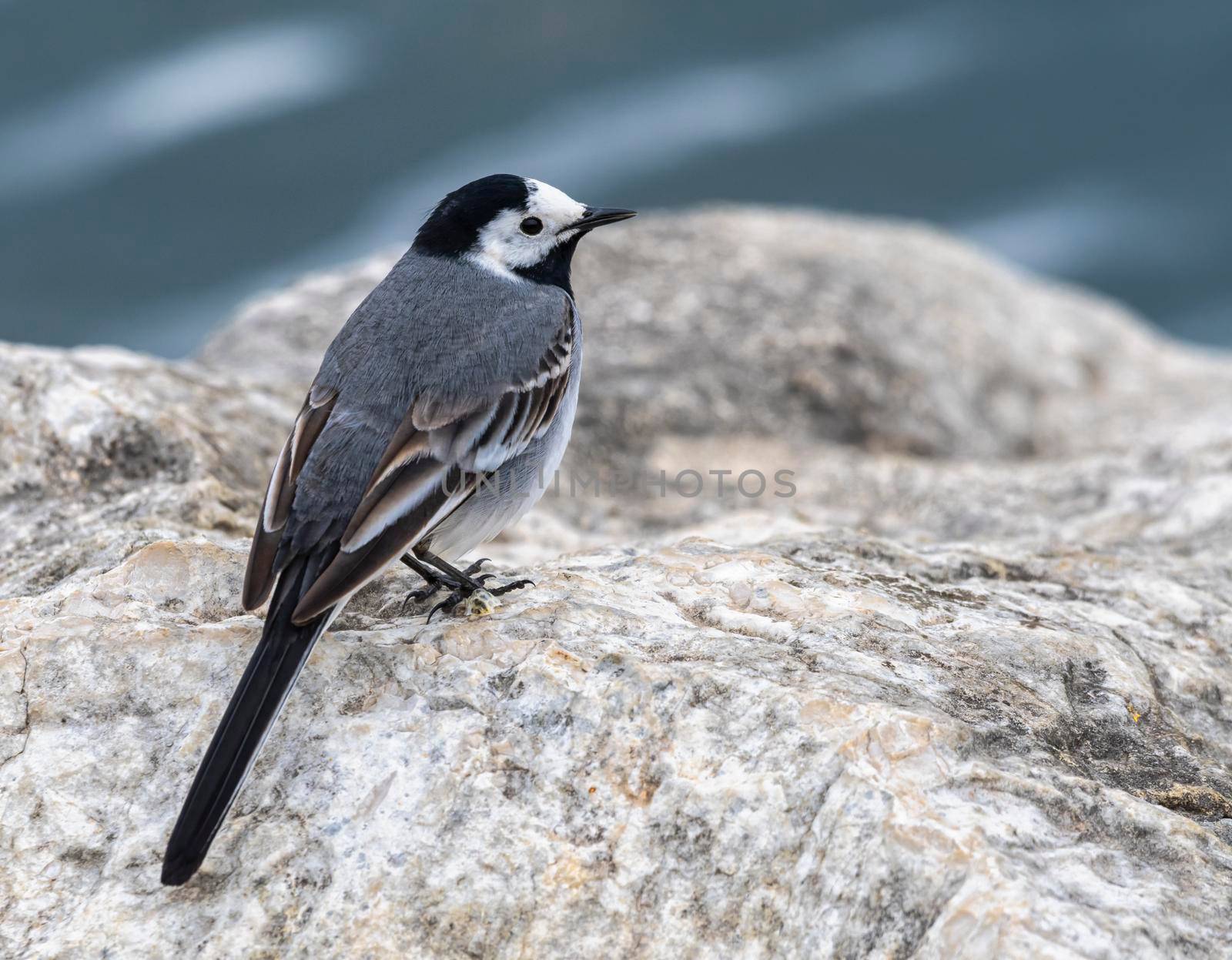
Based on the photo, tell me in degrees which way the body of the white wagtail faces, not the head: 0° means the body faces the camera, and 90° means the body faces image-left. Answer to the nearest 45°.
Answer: approximately 225°
